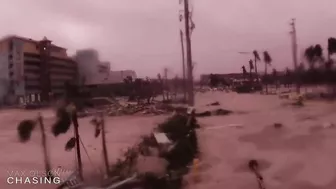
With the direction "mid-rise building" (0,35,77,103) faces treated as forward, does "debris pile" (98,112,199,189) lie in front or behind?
in front

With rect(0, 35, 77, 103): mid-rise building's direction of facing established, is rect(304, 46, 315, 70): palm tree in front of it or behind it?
in front

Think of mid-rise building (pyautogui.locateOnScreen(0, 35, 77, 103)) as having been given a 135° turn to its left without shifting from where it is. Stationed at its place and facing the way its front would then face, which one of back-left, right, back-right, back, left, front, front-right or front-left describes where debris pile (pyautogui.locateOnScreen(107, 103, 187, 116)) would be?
front-right

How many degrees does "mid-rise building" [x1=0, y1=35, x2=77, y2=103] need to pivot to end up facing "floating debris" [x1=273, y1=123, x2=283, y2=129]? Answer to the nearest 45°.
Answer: approximately 45° to its left

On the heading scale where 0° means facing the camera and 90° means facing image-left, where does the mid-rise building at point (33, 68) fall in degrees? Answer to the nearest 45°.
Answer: approximately 315°
